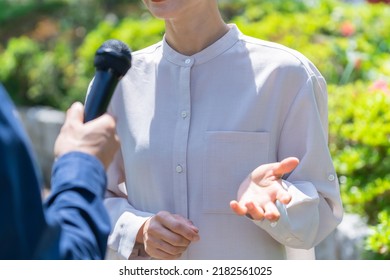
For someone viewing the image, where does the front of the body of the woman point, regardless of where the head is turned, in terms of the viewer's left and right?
facing the viewer and to the left of the viewer
